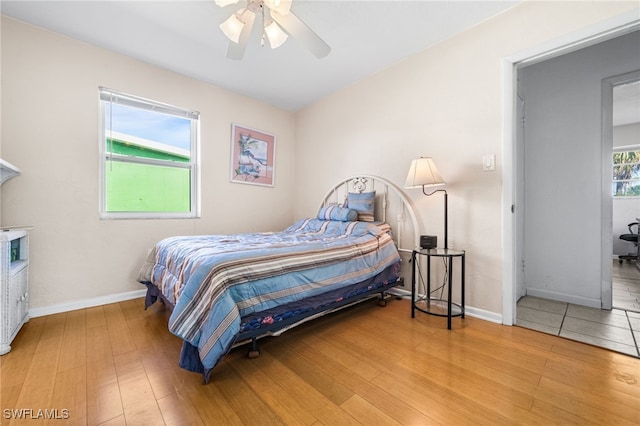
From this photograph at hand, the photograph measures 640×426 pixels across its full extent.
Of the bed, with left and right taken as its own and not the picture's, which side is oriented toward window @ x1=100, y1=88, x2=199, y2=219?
right

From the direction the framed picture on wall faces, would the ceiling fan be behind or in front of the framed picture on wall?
in front

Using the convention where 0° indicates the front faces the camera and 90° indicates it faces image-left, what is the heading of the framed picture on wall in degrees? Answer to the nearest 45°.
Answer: approximately 315°

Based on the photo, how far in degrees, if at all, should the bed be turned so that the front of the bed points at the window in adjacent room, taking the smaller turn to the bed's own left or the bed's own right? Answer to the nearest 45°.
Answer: approximately 135° to the bed's own left

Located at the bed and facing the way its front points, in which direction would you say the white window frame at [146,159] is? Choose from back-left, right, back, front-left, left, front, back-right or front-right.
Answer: right

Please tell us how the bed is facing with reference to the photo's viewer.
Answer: facing the viewer and to the left of the viewer

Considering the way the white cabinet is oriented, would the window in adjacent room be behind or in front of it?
in front

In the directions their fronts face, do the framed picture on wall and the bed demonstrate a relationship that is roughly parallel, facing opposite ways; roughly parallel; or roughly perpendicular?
roughly perpendicular

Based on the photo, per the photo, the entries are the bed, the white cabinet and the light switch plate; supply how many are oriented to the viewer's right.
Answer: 1

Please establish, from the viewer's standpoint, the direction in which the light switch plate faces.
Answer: facing the viewer
